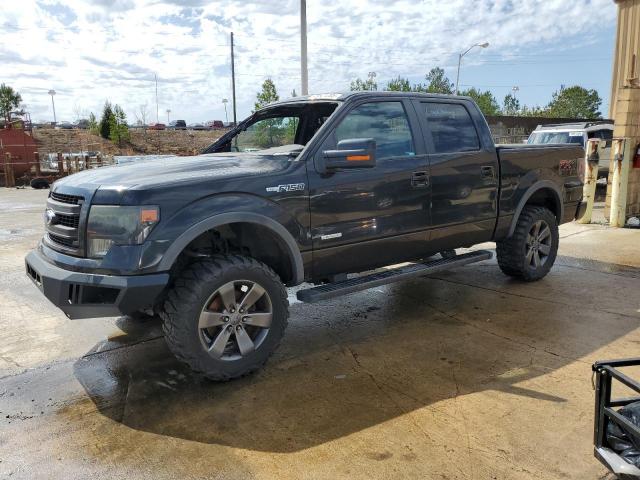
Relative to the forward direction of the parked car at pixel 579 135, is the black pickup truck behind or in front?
in front

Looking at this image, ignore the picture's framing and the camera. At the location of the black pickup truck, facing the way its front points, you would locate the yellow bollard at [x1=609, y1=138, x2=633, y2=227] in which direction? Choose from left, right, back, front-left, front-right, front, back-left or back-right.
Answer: back

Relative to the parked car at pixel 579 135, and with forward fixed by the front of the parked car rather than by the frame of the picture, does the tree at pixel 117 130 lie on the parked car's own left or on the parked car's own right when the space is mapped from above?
on the parked car's own right

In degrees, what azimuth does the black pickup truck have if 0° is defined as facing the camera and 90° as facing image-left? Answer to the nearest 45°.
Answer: approximately 45°

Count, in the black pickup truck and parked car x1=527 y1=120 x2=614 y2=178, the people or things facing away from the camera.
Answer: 0

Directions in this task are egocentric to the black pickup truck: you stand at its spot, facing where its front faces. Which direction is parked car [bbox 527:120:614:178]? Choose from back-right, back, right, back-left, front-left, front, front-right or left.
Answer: back

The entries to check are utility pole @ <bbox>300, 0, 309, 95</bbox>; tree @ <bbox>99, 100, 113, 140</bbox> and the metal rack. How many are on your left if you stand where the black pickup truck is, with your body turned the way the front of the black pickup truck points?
1

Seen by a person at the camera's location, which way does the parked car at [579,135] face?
facing the viewer and to the left of the viewer

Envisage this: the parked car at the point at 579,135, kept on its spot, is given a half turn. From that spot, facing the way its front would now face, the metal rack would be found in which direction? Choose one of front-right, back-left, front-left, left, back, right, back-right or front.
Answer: back-right

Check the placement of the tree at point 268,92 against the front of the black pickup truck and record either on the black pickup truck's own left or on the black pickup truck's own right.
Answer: on the black pickup truck's own right

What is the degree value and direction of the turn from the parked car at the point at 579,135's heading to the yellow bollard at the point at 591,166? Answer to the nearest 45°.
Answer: approximately 45° to its left
